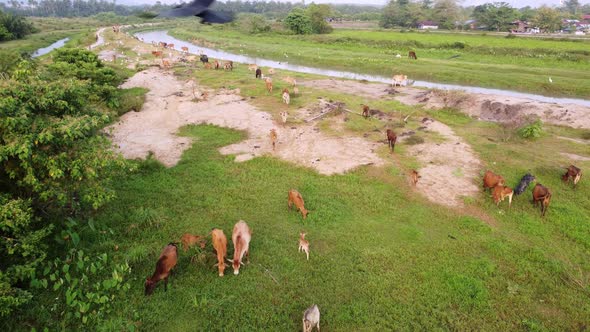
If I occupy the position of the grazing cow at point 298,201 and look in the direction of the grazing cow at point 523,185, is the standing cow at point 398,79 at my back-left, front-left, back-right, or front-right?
front-left

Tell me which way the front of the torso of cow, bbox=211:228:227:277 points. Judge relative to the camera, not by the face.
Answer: toward the camera

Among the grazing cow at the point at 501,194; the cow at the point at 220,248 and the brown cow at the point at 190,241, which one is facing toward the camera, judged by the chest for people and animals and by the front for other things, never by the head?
the cow at the point at 220,248

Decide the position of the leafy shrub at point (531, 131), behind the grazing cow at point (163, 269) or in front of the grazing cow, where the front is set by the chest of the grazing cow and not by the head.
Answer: behind

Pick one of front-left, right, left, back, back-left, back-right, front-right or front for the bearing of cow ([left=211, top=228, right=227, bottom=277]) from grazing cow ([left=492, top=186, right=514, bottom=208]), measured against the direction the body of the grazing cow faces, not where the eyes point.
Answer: front-left

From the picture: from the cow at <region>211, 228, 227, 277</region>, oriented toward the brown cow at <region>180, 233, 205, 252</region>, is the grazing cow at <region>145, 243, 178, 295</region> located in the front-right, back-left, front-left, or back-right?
front-left

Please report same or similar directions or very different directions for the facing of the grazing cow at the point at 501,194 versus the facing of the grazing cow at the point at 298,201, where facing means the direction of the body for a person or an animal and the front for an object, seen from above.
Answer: very different directions

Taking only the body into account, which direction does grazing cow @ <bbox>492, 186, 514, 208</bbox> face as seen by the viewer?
to the viewer's left

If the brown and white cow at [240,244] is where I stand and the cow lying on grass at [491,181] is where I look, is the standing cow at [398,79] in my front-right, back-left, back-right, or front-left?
front-left

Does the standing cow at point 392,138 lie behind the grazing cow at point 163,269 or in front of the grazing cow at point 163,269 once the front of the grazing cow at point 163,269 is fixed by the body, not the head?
behind

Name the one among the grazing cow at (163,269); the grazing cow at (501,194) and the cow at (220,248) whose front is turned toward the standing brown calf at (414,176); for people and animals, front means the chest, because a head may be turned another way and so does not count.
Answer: the grazing cow at (501,194)

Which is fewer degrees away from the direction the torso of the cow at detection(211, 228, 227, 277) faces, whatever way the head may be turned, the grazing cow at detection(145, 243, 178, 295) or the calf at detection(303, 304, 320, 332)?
the calf

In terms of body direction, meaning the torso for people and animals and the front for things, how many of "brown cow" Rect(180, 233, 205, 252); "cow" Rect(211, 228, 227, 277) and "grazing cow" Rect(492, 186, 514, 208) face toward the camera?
1
